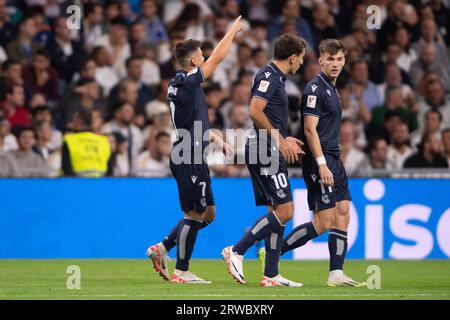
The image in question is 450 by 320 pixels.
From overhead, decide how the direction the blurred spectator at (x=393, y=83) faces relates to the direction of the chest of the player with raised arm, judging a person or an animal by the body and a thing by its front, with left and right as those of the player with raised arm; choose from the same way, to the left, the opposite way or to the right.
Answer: to the right

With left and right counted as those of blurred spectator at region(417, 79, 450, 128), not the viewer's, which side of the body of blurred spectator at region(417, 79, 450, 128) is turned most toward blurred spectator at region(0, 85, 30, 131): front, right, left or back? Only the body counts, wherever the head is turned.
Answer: right

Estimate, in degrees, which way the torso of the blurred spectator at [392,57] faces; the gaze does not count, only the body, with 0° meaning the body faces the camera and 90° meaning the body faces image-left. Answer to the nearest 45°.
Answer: approximately 0°

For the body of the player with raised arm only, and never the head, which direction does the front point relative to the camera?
to the viewer's right

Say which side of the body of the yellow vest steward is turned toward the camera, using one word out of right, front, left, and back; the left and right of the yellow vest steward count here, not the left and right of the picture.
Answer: back
